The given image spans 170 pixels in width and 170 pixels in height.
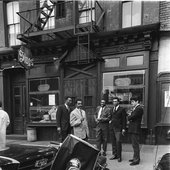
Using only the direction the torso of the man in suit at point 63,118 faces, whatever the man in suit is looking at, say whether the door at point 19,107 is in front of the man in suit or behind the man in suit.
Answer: behind

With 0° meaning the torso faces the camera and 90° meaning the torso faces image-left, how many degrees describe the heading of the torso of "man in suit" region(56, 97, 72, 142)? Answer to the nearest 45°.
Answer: approximately 315°

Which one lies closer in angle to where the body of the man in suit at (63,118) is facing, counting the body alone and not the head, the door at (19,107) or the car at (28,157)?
the car

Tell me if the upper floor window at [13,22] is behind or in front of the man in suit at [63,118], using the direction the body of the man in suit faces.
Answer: behind

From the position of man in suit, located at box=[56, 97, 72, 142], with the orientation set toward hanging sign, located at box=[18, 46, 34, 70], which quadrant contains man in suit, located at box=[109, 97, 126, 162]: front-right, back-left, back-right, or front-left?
back-right
